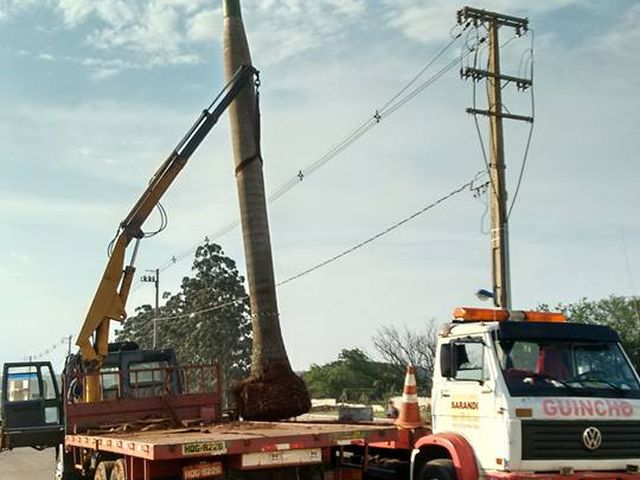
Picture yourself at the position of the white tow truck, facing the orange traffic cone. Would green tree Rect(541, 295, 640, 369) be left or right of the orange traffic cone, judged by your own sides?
right

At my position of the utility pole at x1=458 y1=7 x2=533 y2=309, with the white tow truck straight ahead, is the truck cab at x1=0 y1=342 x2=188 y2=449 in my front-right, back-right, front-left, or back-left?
front-right

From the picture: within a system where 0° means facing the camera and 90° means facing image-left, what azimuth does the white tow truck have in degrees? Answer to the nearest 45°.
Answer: approximately 315°

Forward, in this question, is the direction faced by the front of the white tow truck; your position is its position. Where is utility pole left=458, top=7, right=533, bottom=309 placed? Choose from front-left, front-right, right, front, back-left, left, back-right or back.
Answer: back-left

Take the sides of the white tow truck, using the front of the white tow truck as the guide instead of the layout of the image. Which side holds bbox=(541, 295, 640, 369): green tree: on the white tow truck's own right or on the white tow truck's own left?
on the white tow truck's own left

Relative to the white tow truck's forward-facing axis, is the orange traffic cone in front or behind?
behind

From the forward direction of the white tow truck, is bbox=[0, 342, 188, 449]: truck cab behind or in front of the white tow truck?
behind
